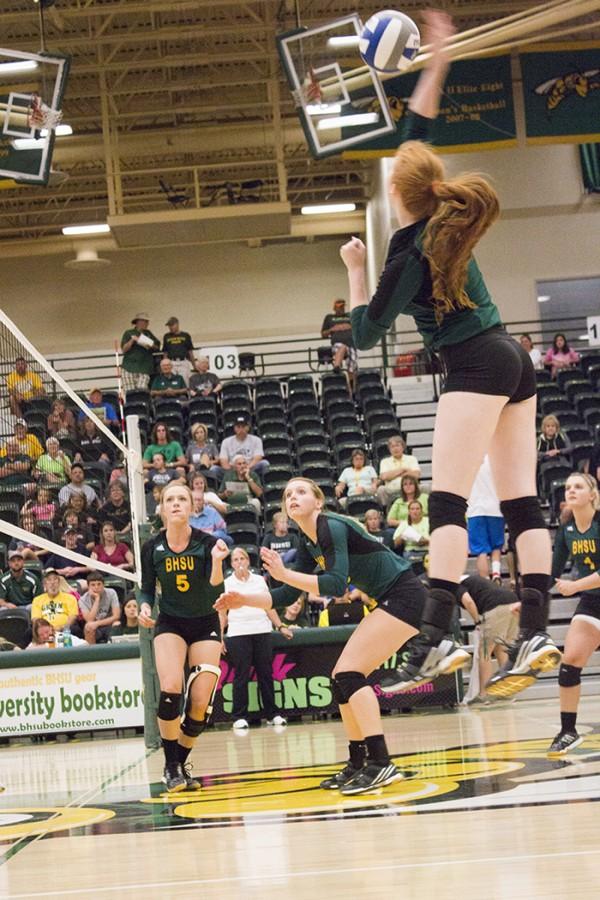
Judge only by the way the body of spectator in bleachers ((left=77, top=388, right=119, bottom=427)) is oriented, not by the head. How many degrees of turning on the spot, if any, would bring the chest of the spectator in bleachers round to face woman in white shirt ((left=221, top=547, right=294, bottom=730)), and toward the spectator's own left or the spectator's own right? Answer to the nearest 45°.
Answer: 0° — they already face them

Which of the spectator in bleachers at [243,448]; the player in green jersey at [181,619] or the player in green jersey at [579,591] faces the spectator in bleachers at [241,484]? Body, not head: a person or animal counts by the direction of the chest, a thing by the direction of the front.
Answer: the spectator in bleachers at [243,448]

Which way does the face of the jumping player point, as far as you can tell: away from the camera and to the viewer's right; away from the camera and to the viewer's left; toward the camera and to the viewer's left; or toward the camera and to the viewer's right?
away from the camera and to the viewer's left

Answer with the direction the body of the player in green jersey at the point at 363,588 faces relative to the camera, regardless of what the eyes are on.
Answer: to the viewer's left

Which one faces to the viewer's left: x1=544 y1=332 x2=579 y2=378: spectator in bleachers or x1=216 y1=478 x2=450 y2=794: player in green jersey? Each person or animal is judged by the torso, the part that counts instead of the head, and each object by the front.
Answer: the player in green jersey

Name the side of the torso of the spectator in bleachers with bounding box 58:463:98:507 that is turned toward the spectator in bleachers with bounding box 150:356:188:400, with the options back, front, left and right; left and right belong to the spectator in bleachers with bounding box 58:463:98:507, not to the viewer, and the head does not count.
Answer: back

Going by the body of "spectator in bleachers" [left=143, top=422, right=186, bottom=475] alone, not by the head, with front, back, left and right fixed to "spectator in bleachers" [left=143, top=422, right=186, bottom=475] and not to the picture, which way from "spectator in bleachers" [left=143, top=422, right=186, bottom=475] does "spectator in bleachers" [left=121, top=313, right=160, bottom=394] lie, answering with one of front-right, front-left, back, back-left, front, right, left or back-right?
back

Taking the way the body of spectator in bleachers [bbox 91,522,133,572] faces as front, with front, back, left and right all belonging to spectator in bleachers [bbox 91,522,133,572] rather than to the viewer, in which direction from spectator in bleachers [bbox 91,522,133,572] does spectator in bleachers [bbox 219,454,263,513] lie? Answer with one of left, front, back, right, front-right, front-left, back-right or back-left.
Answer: back-left

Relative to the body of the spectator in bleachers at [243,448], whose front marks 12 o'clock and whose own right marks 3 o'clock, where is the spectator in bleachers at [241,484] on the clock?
the spectator in bleachers at [241,484] is roughly at 12 o'clock from the spectator in bleachers at [243,448].

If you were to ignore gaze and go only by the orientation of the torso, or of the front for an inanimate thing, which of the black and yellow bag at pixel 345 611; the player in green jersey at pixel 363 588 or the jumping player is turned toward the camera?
the black and yellow bag

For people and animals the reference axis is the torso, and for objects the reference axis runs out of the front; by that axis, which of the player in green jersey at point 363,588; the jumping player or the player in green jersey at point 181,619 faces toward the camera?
the player in green jersey at point 181,619

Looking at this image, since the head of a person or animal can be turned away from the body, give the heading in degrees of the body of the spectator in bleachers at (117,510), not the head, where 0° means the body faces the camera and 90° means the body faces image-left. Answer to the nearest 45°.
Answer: approximately 0°

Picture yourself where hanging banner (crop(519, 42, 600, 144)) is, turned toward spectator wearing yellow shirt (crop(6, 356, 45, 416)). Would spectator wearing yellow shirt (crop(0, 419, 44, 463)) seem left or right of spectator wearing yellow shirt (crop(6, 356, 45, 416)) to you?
left
